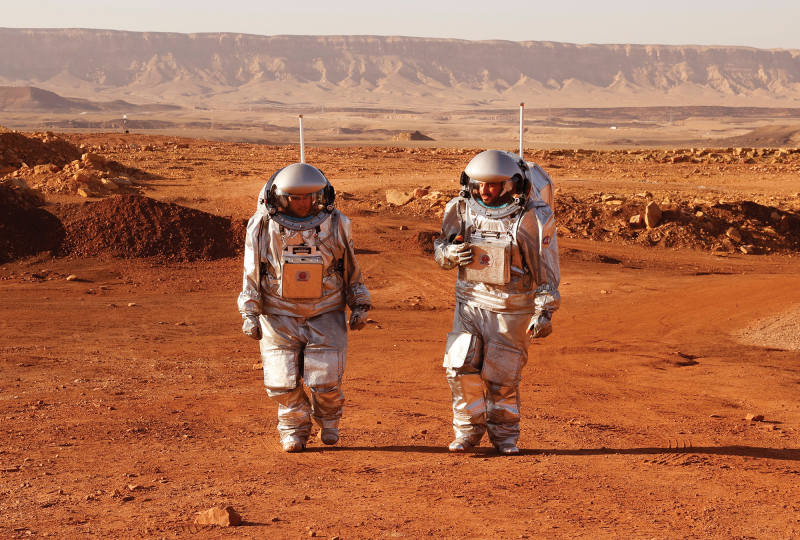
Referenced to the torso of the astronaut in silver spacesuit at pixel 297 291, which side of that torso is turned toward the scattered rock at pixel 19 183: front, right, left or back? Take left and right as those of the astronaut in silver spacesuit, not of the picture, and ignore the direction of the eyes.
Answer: back

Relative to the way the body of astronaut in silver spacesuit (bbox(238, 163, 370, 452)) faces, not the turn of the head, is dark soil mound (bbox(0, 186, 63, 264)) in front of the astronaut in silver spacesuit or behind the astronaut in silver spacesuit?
behind

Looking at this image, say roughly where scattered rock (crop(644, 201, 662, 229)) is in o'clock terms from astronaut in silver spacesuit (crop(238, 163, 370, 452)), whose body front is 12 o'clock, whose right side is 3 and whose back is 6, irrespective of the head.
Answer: The scattered rock is roughly at 7 o'clock from the astronaut in silver spacesuit.

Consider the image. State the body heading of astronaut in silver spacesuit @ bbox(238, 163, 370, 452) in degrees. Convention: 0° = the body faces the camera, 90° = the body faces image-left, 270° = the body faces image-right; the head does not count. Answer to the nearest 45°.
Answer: approximately 0°

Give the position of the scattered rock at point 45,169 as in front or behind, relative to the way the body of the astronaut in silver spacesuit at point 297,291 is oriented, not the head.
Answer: behind

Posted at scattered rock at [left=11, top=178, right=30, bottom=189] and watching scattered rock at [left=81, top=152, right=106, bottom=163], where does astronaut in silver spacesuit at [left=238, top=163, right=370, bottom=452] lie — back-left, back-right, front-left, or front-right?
back-right

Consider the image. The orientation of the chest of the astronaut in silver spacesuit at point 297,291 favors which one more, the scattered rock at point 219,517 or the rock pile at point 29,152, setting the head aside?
the scattered rock

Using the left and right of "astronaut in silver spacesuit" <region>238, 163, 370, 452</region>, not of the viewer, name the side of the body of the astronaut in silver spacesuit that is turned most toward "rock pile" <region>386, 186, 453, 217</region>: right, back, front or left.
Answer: back

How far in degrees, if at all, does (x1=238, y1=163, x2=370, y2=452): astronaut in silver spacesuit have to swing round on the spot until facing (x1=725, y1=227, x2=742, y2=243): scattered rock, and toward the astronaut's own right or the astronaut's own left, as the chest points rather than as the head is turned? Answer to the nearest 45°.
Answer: approximately 135° to the astronaut's own left

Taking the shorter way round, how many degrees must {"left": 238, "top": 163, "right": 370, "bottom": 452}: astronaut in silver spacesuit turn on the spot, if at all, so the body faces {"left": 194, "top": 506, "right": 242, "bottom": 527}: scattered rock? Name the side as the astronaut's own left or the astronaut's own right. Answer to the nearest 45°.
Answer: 0° — they already face it

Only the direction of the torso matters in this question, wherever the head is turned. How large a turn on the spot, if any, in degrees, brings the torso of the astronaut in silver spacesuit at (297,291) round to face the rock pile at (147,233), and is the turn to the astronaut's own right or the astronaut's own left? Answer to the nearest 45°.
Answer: approximately 180°

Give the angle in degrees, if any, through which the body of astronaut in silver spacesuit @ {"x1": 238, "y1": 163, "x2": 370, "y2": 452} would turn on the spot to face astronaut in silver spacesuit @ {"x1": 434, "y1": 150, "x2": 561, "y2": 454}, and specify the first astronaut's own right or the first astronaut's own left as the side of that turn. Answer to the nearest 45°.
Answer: approximately 90° to the first astronaut's own left

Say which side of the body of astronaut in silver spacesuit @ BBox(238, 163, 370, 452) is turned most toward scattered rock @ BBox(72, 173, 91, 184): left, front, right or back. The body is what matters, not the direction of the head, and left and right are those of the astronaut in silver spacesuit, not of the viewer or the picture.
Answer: back
